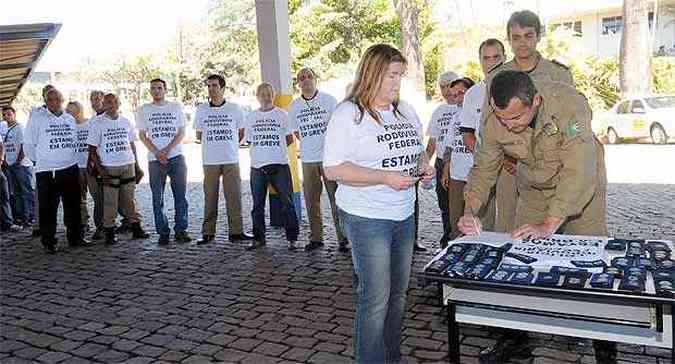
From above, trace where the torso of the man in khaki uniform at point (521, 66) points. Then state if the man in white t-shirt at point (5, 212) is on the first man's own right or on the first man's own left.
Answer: on the first man's own right

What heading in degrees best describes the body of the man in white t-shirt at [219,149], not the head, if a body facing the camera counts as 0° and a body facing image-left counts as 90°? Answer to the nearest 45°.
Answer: approximately 0°

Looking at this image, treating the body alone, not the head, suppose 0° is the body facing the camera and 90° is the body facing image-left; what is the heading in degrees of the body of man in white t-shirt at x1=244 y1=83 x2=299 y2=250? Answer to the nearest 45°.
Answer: approximately 0°

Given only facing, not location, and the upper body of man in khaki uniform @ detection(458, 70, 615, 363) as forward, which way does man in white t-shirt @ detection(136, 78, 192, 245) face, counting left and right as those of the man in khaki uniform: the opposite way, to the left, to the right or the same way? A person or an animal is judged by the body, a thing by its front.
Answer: to the left

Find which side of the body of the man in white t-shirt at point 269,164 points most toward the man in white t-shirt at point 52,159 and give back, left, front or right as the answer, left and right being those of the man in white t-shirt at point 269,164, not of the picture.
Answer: right
